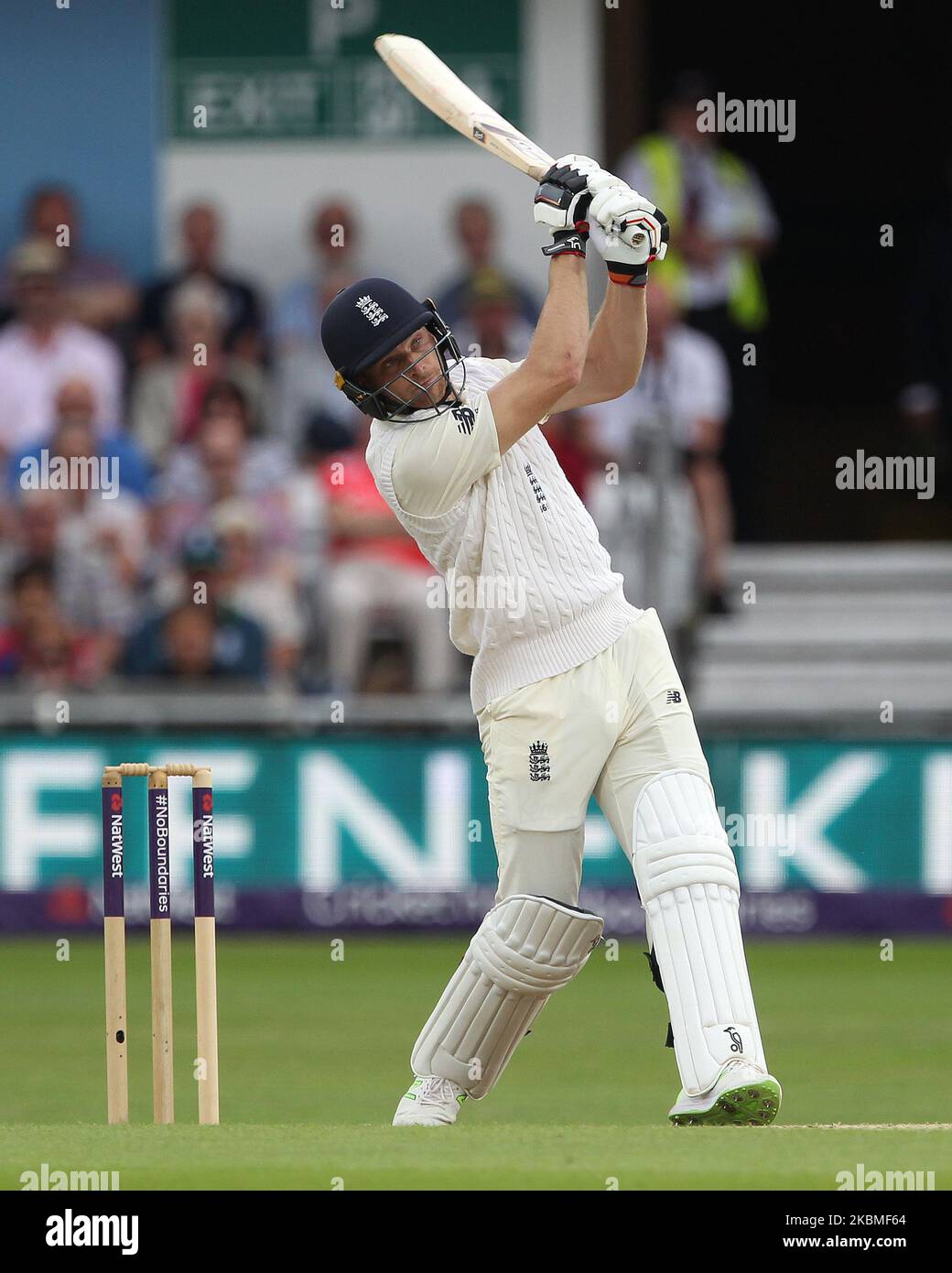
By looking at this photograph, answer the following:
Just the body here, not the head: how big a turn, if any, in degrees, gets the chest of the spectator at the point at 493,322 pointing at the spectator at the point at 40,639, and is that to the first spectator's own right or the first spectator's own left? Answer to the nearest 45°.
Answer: approximately 90° to the first spectator's own right

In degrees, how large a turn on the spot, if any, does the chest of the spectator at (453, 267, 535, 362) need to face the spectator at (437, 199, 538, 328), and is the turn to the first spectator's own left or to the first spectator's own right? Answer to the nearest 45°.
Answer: approximately 180°

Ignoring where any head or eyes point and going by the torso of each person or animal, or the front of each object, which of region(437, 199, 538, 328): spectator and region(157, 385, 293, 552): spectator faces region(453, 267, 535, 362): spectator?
region(437, 199, 538, 328): spectator

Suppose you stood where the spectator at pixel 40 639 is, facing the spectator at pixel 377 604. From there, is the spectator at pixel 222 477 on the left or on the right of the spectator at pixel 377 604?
left

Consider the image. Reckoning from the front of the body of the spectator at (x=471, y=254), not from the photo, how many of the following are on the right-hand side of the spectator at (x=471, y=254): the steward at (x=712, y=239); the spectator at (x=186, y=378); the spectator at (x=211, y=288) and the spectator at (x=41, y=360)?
3

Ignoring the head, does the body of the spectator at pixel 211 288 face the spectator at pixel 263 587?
yes
